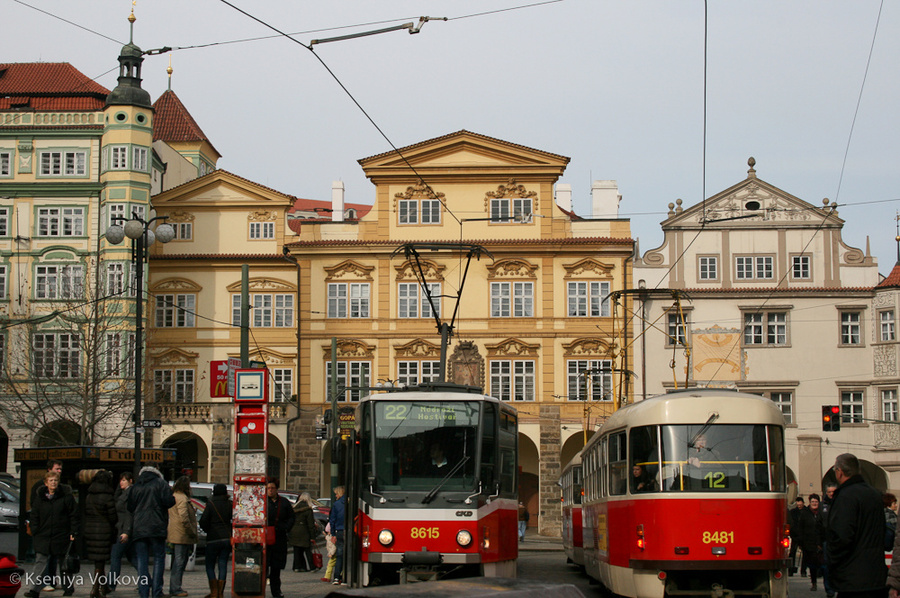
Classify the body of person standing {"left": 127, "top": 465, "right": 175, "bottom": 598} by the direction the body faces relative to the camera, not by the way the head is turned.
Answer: away from the camera

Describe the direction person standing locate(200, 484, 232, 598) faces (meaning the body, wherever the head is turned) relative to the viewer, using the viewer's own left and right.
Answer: facing away from the viewer

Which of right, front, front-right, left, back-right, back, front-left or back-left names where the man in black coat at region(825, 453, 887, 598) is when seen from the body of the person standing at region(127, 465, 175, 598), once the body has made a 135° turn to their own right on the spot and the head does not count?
front

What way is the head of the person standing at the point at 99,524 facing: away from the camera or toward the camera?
away from the camera

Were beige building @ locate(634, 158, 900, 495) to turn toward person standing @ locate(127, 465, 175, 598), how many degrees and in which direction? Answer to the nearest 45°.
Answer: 0° — it already faces them

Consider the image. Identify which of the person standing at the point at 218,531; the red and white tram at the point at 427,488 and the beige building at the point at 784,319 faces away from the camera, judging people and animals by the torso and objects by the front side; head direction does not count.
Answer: the person standing
